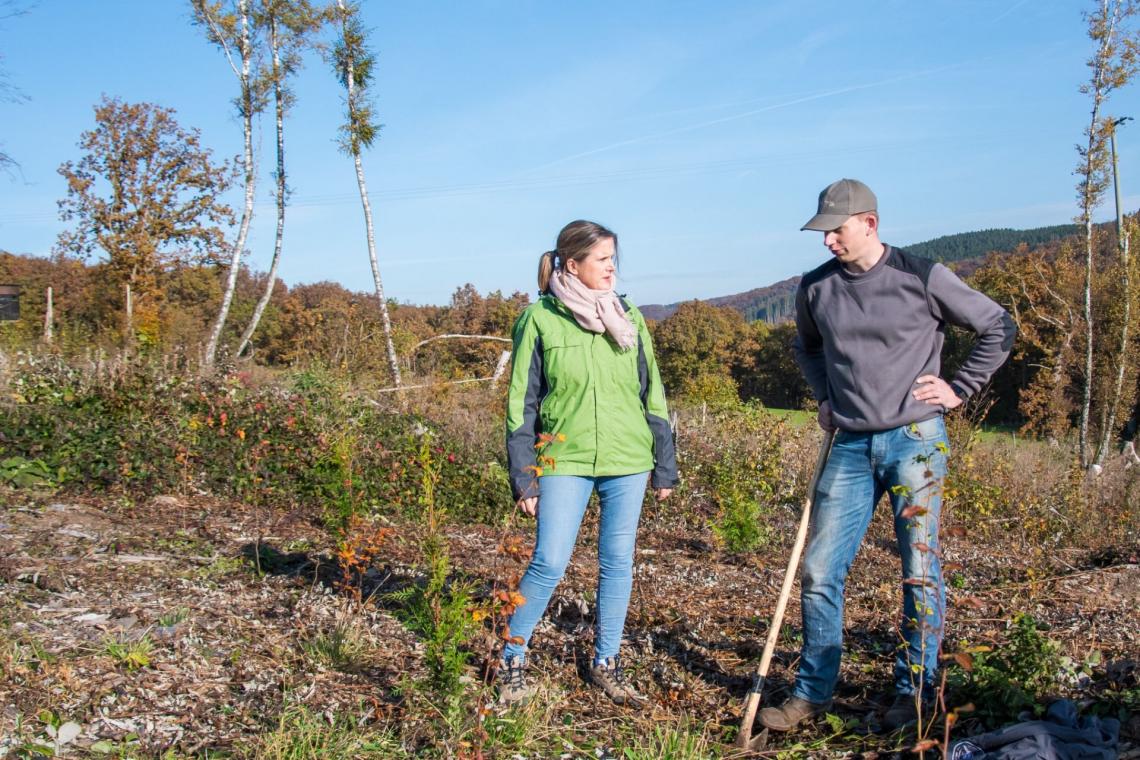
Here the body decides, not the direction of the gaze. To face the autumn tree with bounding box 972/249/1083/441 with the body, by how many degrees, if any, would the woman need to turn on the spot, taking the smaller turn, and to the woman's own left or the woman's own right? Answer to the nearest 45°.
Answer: approximately 135° to the woman's own left

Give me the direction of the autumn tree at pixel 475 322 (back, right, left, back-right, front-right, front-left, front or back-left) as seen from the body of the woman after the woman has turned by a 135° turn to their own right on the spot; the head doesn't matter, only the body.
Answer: front-right

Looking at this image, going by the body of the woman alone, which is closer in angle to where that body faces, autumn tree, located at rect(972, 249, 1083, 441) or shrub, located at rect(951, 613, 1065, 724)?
the shrub

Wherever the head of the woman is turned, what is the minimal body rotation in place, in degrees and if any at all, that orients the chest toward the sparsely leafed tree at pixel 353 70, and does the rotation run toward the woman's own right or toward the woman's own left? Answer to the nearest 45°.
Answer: approximately 180°

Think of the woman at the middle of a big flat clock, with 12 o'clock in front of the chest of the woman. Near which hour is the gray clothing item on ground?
The gray clothing item on ground is roughly at 10 o'clock from the woman.

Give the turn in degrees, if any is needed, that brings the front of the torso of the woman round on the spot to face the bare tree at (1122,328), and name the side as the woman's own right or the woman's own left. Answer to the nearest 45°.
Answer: approximately 135° to the woman's own left

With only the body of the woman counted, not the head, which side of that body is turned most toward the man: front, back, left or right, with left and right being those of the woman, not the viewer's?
left

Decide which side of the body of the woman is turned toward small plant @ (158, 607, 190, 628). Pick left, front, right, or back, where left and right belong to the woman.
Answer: right

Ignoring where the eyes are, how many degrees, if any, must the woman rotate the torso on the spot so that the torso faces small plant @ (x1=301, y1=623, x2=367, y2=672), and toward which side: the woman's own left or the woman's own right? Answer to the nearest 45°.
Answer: approximately 90° to the woman's own right

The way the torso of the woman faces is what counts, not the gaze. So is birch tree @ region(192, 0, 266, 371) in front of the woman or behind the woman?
behind

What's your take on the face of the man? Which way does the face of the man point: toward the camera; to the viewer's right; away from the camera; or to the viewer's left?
to the viewer's left

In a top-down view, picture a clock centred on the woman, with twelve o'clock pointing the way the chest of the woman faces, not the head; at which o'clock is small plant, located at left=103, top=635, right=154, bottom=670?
The small plant is roughly at 3 o'clock from the woman.

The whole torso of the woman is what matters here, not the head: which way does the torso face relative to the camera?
toward the camera
